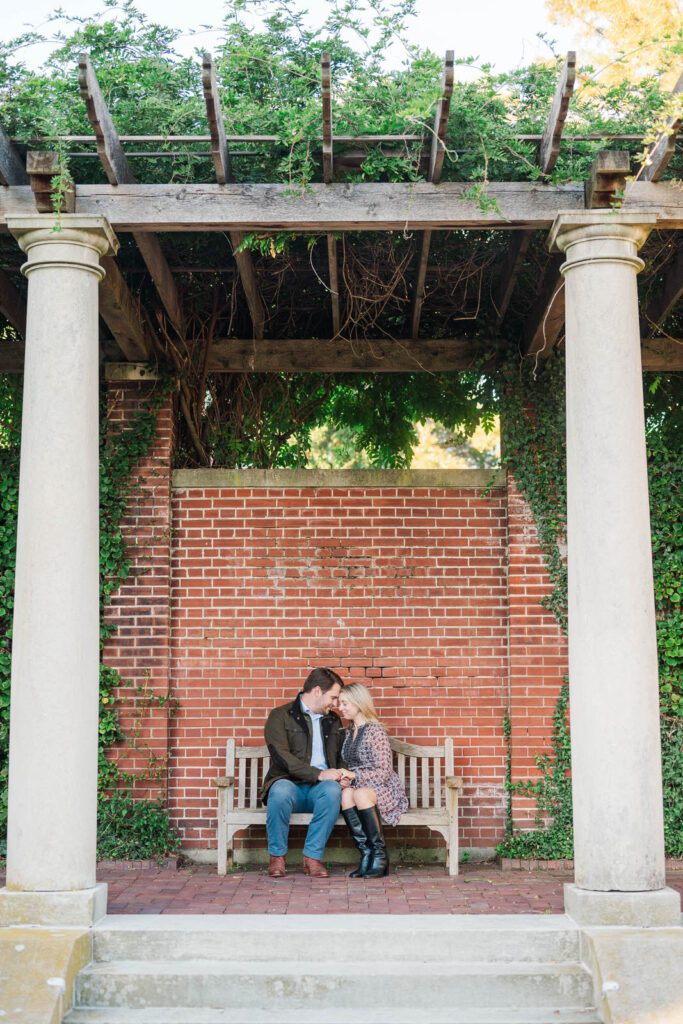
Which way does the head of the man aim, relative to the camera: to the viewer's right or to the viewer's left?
to the viewer's right

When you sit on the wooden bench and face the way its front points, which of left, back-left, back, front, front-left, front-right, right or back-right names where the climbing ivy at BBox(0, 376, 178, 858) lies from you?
right

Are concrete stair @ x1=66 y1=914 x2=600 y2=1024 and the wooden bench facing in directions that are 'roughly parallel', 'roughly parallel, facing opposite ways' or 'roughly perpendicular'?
roughly parallel

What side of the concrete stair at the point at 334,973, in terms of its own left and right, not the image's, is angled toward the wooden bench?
back

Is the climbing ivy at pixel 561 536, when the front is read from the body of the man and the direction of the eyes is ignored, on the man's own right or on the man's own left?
on the man's own left

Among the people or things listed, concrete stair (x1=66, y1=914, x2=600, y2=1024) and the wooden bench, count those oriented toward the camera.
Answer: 2

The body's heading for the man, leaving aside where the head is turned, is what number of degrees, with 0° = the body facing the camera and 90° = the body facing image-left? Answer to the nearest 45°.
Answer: approximately 315°

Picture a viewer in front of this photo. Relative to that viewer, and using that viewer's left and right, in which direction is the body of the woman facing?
facing the viewer and to the left of the viewer

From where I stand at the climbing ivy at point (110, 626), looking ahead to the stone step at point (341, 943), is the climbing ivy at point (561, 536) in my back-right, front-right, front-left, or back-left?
front-left

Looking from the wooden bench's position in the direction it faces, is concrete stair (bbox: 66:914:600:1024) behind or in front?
in front

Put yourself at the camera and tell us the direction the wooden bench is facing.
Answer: facing the viewer

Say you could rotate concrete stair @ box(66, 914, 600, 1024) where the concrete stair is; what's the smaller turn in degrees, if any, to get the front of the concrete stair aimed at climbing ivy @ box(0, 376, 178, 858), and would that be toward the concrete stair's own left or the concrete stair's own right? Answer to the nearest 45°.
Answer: approximately 135° to the concrete stair's own right

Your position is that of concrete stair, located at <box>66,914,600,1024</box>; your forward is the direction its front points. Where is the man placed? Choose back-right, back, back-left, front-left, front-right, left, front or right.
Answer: back

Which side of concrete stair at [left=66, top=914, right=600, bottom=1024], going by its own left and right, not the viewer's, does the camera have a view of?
front
